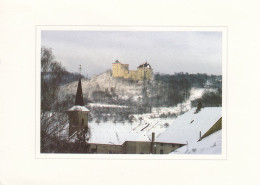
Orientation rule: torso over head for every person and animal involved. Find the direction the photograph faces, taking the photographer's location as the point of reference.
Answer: facing the viewer
